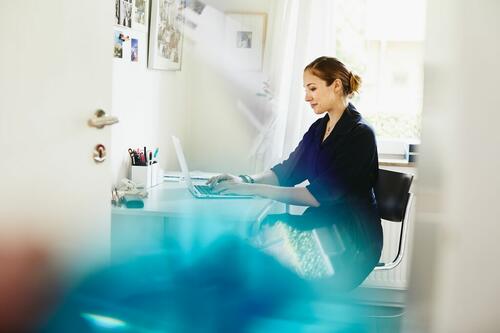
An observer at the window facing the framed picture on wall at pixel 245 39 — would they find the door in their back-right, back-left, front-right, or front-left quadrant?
front-left

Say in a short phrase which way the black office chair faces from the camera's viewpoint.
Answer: facing the viewer and to the left of the viewer

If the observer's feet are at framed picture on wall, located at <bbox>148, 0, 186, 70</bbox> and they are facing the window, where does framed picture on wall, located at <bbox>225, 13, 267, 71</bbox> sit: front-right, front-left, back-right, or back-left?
front-left

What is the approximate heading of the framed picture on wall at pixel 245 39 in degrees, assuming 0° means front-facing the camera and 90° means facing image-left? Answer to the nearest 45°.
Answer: approximately 0°

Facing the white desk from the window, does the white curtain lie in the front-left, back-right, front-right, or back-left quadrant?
front-right

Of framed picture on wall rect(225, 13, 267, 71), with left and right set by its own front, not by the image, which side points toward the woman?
front

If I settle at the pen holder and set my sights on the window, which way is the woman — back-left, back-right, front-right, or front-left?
front-right

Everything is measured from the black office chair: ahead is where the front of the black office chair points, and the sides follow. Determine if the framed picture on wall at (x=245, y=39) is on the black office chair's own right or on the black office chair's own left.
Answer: on the black office chair's own right

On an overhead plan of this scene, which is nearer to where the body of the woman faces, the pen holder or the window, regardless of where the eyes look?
the pen holder

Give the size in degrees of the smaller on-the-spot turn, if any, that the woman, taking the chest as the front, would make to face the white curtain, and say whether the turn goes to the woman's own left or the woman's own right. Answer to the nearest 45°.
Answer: approximately 135° to the woman's own right

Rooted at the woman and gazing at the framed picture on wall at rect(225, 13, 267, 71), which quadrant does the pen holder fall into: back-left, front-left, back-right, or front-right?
front-left

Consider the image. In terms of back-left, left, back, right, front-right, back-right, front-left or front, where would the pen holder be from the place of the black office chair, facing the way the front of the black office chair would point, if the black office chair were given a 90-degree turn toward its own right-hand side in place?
front-left
